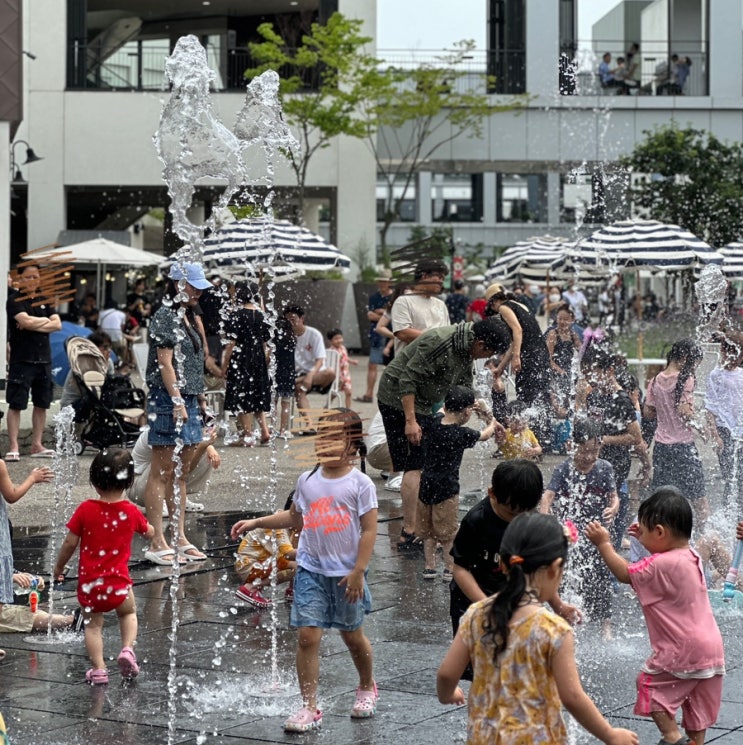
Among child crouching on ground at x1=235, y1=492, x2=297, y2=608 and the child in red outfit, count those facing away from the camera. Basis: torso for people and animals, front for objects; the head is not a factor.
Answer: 1

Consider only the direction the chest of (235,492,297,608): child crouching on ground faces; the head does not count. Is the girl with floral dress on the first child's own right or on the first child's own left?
on the first child's own right

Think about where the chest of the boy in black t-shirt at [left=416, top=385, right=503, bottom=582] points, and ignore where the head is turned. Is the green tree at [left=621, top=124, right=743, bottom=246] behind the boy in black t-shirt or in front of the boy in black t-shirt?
in front

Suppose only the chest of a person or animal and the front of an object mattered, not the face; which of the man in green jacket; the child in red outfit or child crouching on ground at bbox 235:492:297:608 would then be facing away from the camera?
the child in red outfit

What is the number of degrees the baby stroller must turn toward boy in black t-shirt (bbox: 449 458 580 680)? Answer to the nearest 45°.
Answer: approximately 45° to its right

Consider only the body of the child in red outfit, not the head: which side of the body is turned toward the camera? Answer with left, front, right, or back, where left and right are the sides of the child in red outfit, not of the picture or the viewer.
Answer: back

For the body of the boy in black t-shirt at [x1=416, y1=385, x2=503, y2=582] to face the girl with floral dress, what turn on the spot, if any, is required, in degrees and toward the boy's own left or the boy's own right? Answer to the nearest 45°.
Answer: approximately 135° to the boy's own right

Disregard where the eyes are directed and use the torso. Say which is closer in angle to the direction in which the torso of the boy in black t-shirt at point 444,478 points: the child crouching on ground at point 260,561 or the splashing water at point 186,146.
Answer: the splashing water

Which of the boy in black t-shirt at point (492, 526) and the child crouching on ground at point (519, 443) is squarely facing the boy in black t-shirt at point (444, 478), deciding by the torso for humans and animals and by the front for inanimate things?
the child crouching on ground

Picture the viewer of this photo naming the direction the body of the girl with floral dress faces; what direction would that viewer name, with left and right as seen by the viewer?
facing away from the viewer and to the right of the viewer

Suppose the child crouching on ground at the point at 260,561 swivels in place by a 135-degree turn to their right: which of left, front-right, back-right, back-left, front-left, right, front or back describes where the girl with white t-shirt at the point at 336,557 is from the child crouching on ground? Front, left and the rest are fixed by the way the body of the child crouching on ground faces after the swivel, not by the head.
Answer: front-left

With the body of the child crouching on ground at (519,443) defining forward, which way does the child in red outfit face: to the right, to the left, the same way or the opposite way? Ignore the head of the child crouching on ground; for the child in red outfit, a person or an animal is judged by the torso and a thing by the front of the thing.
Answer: the opposite way

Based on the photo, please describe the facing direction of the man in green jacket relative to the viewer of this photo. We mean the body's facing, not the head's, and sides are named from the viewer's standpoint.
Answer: facing to the right of the viewer

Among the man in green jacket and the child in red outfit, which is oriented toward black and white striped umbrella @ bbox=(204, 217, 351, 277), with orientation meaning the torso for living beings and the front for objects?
the child in red outfit
